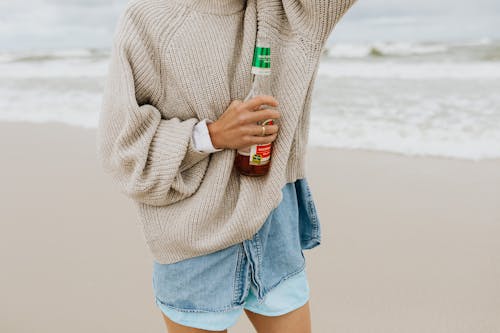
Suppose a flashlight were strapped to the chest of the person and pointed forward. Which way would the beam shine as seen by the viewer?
toward the camera
